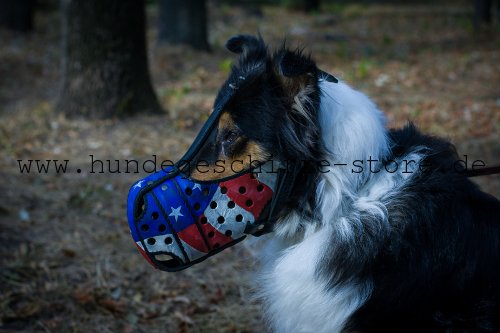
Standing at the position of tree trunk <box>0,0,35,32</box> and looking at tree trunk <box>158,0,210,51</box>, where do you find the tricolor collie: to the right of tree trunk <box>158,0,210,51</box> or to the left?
right

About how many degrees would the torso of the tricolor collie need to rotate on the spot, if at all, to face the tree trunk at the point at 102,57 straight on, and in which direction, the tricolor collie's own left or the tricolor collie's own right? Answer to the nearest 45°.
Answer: approximately 45° to the tricolor collie's own right

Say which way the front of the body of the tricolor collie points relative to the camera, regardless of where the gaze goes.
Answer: to the viewer's left

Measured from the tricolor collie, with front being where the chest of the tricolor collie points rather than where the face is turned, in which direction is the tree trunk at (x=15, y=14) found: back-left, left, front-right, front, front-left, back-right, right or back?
front-right

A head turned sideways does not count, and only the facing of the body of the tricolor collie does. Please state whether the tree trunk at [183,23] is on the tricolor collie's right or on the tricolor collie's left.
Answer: on the tricolor collie's right

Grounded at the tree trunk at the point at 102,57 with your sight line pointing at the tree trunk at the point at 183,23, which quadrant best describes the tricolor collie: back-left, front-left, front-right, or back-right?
back-right
